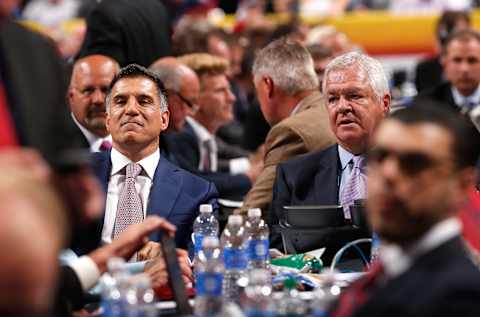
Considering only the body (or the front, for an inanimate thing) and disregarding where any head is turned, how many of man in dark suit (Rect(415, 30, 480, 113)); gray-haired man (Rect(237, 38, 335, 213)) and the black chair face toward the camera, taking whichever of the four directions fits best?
2

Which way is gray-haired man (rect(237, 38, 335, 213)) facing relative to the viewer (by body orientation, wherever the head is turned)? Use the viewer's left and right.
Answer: facing away from the viewer and to the left of the viewer

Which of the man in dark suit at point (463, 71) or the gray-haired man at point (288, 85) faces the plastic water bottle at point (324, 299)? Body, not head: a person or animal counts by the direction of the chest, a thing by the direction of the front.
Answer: the man in dark suit

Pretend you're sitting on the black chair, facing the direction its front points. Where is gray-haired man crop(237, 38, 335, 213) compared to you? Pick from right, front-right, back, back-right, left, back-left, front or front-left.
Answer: back

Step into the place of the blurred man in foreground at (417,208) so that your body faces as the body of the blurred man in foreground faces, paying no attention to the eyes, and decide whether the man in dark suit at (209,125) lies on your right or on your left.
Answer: on your right

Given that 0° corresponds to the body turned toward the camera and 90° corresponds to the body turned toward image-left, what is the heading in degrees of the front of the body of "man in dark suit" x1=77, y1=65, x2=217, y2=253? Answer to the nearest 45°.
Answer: approximately 45°

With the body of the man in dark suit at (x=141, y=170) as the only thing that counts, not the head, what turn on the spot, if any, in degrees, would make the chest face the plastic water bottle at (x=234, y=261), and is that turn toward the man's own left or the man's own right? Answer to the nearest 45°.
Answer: approximately 45° to the man's own left

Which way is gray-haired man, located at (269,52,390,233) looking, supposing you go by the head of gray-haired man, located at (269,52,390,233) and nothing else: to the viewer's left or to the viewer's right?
to the viewer's left

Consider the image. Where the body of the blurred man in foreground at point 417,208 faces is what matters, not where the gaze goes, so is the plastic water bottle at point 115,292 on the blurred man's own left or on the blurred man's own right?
on the blurred man's own right

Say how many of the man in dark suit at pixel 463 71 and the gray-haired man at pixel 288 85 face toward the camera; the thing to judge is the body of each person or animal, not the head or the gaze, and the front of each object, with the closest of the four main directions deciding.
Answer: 1
